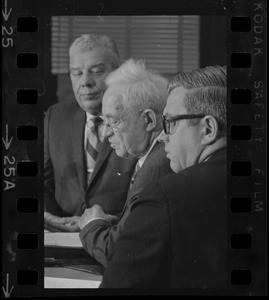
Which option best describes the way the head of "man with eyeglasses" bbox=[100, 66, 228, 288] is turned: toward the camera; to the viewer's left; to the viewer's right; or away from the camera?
to the viewer's left

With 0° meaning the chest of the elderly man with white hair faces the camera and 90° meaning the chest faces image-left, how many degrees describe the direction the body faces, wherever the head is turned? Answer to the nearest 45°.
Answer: approximately 90°
